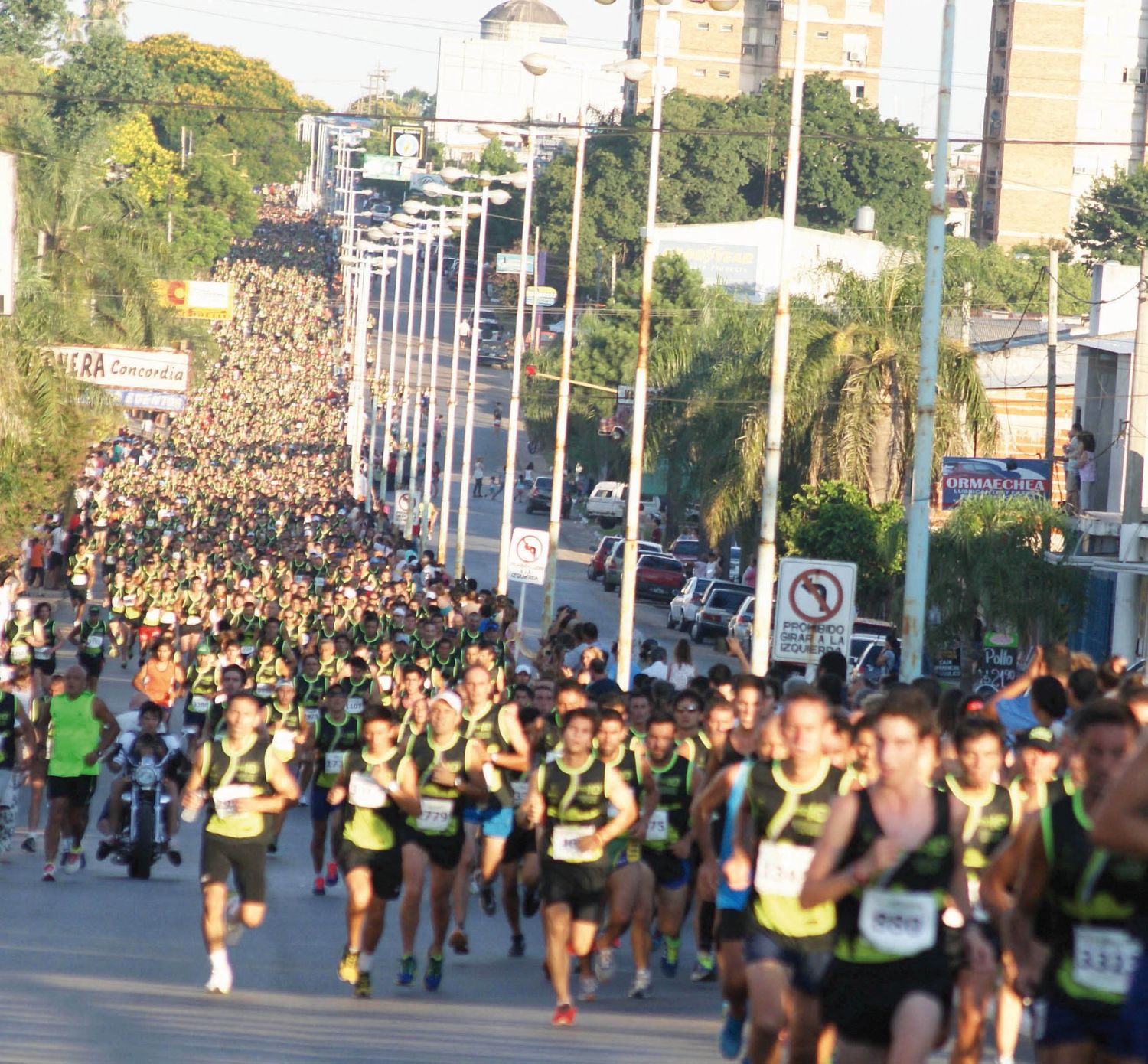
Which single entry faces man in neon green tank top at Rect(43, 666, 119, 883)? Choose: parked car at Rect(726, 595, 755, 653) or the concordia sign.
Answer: the concordia sign

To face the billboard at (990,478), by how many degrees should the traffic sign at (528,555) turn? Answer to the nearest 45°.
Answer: approximately 90° to its left

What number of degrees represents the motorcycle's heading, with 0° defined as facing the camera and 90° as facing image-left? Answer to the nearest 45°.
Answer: approximately 0°

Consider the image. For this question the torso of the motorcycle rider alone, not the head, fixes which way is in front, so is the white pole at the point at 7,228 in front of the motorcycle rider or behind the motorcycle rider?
behind

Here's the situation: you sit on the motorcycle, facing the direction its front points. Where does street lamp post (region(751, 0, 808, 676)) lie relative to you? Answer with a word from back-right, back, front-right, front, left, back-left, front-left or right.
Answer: back-left

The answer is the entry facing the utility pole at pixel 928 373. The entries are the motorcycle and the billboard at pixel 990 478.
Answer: the billboard

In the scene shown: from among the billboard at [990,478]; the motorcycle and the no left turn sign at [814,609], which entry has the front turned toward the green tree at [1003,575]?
the billboard

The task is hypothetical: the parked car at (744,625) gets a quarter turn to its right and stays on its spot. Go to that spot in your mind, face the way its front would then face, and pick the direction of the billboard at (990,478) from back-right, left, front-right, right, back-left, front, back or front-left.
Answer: front

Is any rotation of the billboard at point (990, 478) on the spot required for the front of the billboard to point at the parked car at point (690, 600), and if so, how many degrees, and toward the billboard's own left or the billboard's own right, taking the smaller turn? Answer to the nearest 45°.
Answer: approximately 135° to the billboard's own right

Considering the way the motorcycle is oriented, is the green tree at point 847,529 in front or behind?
behind

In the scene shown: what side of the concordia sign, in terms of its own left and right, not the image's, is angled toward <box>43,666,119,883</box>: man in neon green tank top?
front
